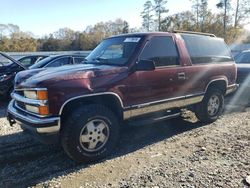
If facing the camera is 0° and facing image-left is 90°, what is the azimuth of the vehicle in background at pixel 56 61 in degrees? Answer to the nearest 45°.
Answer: approximately 45°

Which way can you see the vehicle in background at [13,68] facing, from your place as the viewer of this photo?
facing the viewer and to the left of the viewer

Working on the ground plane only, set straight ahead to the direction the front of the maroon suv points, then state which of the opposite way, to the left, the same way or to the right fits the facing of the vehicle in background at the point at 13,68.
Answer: the same way

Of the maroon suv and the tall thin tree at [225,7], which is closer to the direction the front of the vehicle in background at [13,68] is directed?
the maroon suv

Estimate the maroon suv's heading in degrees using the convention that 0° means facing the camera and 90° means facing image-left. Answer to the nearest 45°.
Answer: approximately 45°

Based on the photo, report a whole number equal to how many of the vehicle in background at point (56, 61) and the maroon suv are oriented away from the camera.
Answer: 0

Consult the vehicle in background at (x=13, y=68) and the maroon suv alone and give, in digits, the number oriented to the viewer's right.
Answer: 0

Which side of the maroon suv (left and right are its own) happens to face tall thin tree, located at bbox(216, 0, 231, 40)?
back

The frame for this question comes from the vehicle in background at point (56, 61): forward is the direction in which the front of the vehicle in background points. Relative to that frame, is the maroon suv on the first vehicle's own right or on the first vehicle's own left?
on the first vehicle's own left

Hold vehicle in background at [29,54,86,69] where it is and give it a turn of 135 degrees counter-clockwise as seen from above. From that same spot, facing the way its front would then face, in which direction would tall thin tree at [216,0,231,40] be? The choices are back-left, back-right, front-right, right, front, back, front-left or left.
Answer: front-left
